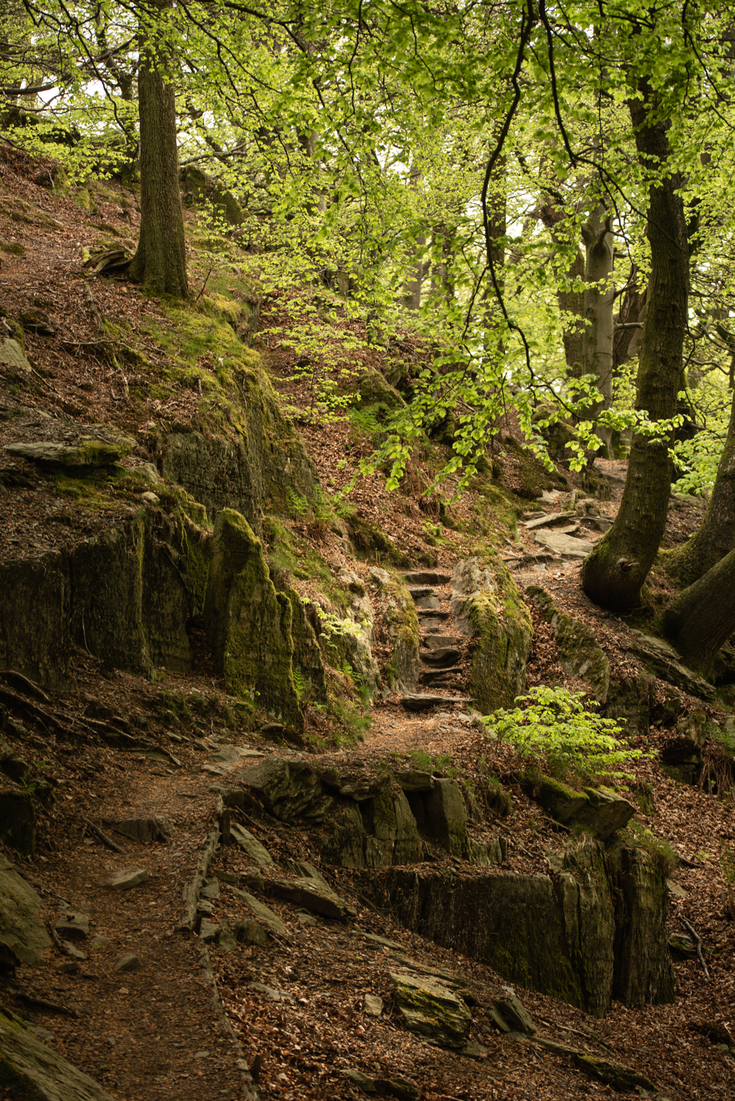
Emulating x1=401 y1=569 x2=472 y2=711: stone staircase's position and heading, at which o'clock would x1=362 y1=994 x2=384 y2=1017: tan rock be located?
The tan rock is roughly at 12 o'clock from the stone staircase.

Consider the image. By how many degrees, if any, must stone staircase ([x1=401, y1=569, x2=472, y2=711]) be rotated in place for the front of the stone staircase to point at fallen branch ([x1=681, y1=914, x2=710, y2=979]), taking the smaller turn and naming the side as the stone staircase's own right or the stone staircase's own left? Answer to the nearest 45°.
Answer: approximately 45° to the stone staircase's own left

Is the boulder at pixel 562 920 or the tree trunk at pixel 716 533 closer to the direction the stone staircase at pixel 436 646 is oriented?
the boulder

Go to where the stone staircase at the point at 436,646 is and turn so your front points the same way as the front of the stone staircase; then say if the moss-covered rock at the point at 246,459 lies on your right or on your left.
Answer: on your right

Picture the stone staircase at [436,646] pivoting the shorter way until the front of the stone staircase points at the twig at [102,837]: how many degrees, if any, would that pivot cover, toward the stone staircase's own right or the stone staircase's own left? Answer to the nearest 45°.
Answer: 0° — it already faces it

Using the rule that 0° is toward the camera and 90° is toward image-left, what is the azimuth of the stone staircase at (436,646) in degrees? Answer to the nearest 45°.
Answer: approximately 0°
